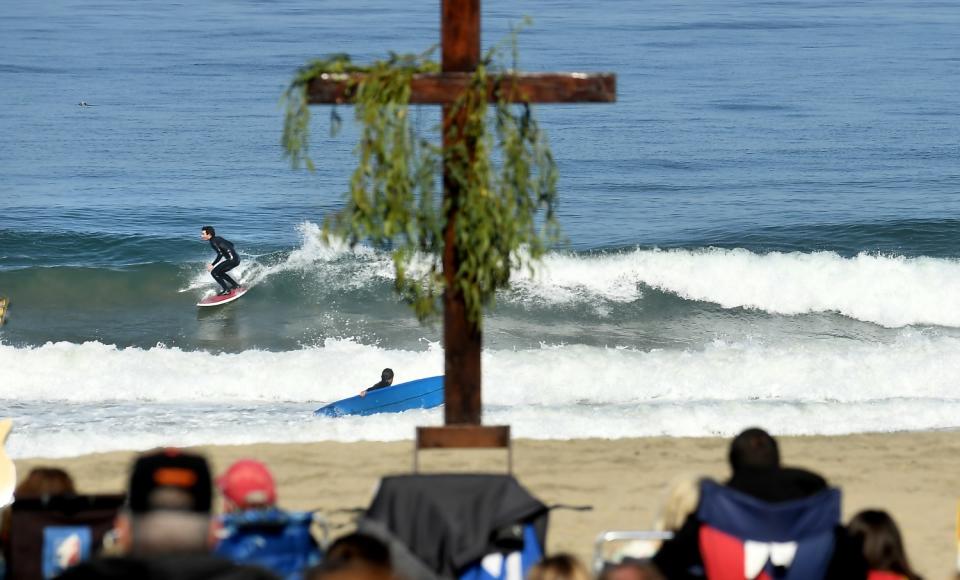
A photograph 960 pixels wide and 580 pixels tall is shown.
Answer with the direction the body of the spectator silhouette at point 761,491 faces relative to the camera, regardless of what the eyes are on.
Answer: away from the camera

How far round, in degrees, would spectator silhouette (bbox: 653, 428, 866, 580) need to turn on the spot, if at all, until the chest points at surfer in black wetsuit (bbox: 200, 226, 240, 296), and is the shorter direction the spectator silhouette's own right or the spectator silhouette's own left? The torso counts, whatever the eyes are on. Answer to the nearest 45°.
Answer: approximately 45° to the spectator silhouette's own left

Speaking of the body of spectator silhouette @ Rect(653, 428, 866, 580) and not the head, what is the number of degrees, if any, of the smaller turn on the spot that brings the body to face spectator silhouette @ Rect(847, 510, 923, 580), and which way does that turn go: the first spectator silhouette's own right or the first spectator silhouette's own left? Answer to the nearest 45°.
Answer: approximately 90° to the first spectator silhouette's own right

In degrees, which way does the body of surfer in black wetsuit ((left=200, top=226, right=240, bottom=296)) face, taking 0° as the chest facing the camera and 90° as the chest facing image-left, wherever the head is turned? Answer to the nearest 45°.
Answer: approximately 90°

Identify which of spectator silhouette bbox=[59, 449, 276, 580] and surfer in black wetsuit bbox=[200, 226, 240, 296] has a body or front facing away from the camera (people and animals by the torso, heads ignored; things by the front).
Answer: the spectator silhouette

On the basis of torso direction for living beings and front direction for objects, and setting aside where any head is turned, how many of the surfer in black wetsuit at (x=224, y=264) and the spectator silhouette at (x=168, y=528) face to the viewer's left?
1

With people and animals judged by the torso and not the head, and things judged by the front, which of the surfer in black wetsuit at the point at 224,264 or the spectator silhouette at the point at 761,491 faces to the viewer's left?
the surfer in black wetsuit

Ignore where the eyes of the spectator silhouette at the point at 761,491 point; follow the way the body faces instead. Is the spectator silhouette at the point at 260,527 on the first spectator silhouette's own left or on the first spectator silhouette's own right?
on the first spectator silhouette's own left

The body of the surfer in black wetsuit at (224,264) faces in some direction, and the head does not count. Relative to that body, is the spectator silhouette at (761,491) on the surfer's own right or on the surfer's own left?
on the surfer's own left

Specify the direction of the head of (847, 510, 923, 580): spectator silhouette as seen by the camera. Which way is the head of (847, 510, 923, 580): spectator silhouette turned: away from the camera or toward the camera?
away from the camera

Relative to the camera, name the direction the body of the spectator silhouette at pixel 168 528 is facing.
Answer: away from the camera
